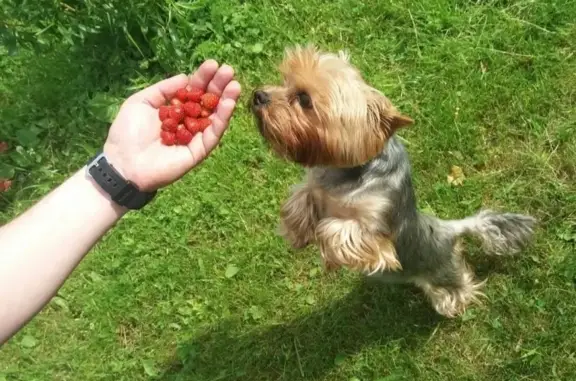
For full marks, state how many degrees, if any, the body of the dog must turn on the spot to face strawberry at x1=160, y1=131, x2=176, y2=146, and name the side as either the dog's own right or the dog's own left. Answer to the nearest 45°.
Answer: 0° — it already faces it

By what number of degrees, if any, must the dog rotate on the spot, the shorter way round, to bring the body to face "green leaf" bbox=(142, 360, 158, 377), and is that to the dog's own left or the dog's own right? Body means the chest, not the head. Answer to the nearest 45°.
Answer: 0° — it already faces it

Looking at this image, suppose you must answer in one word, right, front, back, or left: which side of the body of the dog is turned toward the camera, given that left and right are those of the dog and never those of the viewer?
left

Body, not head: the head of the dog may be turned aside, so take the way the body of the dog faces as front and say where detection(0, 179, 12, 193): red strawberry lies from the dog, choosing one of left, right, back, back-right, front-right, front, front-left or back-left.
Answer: front-right

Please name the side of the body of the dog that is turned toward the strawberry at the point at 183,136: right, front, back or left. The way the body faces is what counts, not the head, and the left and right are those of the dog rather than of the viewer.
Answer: front
